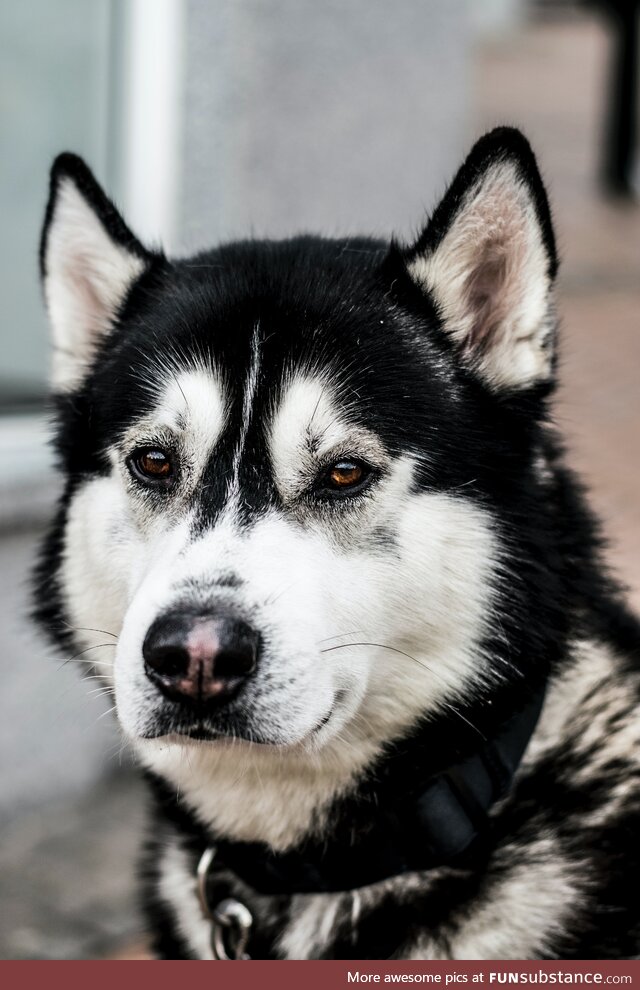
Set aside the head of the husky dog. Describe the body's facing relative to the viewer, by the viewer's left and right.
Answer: facing the viewer and to the left of the viewer
